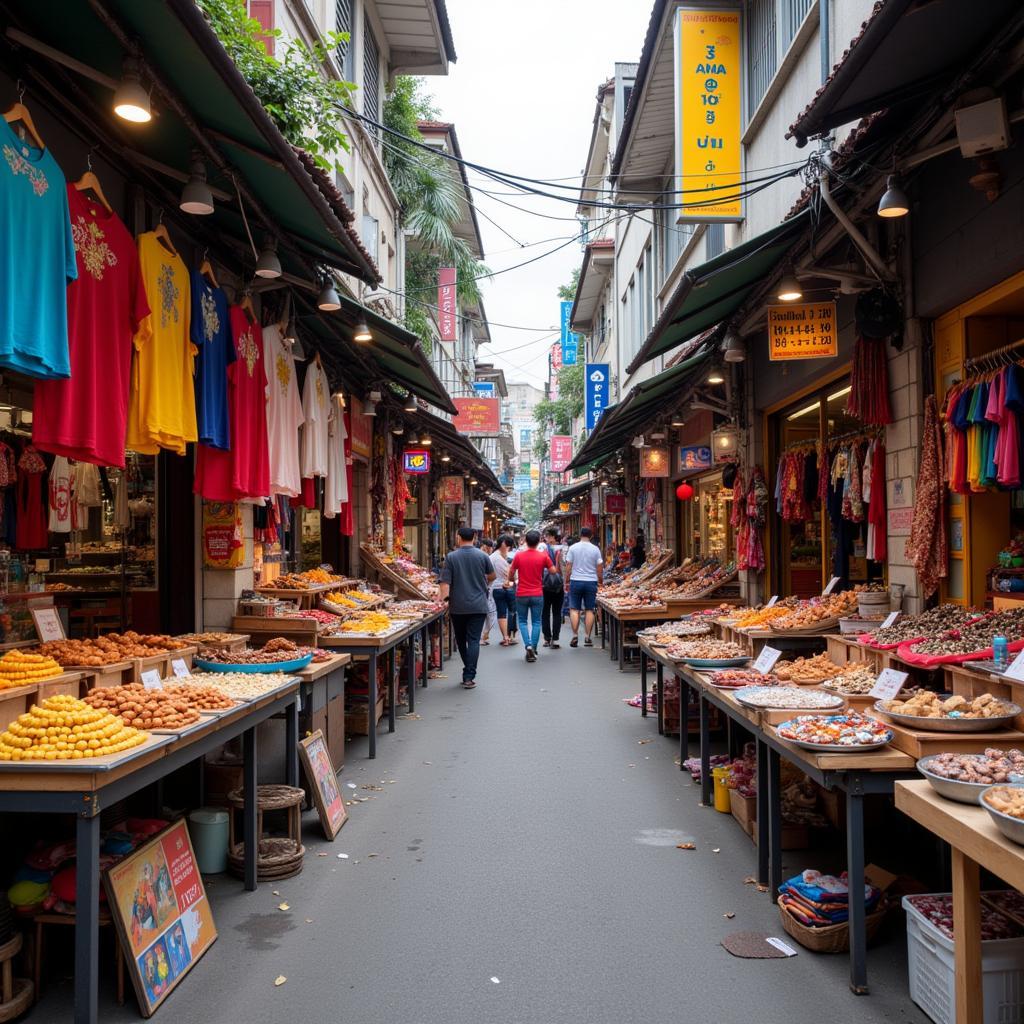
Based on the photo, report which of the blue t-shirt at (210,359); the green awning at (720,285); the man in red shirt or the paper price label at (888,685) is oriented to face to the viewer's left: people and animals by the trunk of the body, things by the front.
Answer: the green awning

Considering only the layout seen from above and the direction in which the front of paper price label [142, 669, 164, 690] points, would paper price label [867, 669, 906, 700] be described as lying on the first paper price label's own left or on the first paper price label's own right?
on the first paper price label's own left

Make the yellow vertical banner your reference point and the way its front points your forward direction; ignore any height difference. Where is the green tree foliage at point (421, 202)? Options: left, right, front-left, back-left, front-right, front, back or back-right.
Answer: back-right

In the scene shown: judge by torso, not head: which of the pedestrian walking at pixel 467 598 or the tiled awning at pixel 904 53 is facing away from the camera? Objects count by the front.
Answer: the pedestrian walking

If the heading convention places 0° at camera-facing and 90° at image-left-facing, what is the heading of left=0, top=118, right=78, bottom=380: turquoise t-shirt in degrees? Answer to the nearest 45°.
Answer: approximately 315°

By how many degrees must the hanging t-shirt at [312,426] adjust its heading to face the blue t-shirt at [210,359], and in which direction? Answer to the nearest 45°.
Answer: approximately 45° to its right

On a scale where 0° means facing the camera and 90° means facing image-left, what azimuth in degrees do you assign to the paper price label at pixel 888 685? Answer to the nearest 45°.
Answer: approximately 0°

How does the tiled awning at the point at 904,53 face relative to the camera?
to the viewer's left

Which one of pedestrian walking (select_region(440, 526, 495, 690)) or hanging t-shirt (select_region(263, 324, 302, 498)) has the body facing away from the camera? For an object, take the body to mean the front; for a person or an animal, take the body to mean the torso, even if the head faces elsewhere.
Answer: the pedestrian walking

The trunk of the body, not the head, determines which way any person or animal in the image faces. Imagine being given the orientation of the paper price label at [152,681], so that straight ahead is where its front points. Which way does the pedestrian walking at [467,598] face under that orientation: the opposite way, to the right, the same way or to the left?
the opposite way

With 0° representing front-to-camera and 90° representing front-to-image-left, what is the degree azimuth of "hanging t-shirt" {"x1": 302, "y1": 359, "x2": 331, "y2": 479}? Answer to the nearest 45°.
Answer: approximately 315°

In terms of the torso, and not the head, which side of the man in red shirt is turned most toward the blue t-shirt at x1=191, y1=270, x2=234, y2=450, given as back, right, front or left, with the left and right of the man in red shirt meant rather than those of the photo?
back
